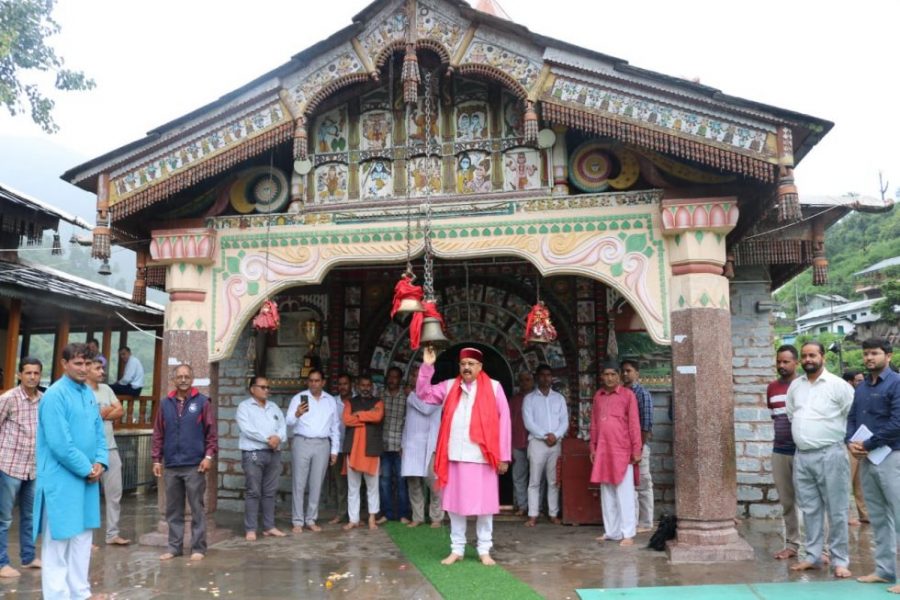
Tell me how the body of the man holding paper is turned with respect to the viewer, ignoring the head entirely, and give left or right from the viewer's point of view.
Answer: facing the viewer and to the left of the viewer

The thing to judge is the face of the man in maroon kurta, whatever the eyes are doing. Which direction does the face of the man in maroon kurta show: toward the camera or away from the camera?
toward the camera

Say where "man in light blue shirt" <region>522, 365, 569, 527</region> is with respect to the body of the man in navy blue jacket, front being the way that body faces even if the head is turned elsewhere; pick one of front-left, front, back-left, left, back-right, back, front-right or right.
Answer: left

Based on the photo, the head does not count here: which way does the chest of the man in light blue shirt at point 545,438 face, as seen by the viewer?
toward the camera

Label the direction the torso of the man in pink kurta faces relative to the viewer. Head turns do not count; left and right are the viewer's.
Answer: facing the viewer

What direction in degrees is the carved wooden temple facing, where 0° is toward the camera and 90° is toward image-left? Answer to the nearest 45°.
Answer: approximately 0°

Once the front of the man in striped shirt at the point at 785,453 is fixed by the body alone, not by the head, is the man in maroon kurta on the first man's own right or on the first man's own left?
on the first man's own right

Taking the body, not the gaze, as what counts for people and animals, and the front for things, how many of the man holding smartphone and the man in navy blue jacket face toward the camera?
2

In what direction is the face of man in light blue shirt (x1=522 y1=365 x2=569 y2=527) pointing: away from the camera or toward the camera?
toward the camera

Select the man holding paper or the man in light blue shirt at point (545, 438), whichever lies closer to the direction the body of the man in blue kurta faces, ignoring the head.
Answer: the man holding paper

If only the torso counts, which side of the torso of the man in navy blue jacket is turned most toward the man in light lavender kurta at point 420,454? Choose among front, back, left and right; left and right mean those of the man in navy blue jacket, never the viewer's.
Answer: left

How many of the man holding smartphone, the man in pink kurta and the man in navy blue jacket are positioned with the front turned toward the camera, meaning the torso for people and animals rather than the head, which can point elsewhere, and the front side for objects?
3

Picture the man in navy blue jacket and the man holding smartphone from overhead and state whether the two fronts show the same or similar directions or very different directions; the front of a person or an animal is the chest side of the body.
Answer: same or similar directions

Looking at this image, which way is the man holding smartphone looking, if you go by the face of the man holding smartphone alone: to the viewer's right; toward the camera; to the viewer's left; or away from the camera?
toward the camera

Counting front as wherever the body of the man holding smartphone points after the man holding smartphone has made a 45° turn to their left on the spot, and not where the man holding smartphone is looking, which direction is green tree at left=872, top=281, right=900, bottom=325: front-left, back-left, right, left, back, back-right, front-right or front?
left

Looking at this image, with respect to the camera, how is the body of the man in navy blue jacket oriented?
toward the camera
